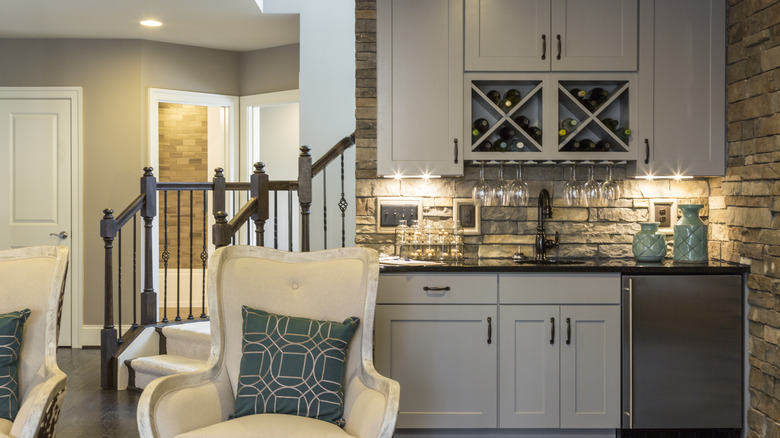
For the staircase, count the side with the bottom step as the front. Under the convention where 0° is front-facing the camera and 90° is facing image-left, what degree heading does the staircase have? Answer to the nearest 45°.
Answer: approximately 45°

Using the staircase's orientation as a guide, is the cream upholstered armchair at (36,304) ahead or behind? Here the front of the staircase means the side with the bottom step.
ahead

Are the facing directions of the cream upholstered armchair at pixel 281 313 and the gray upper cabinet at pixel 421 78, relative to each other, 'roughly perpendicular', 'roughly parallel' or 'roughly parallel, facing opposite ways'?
roughly parallel

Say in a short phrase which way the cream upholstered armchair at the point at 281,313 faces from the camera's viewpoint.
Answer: facing the viewer

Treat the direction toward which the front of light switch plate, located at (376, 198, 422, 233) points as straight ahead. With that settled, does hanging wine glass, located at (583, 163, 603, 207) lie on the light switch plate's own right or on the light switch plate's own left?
on the light switch plate's own left

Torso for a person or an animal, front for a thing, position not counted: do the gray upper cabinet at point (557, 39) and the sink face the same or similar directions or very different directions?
same or similar directions

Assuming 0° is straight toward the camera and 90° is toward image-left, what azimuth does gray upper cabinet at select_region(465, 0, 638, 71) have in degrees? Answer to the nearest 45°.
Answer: approximately 0°

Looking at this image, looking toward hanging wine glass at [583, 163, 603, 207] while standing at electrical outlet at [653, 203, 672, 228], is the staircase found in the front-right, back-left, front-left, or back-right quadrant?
front-right
